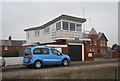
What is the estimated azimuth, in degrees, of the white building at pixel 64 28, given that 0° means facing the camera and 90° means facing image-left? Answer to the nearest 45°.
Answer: approximately 315°

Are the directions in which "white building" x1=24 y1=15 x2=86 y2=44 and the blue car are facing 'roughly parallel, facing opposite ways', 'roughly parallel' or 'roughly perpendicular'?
roughly perpendicular

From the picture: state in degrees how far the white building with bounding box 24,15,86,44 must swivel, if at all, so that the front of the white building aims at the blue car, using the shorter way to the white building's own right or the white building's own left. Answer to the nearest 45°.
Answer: approximately 45° to the white building's own right
